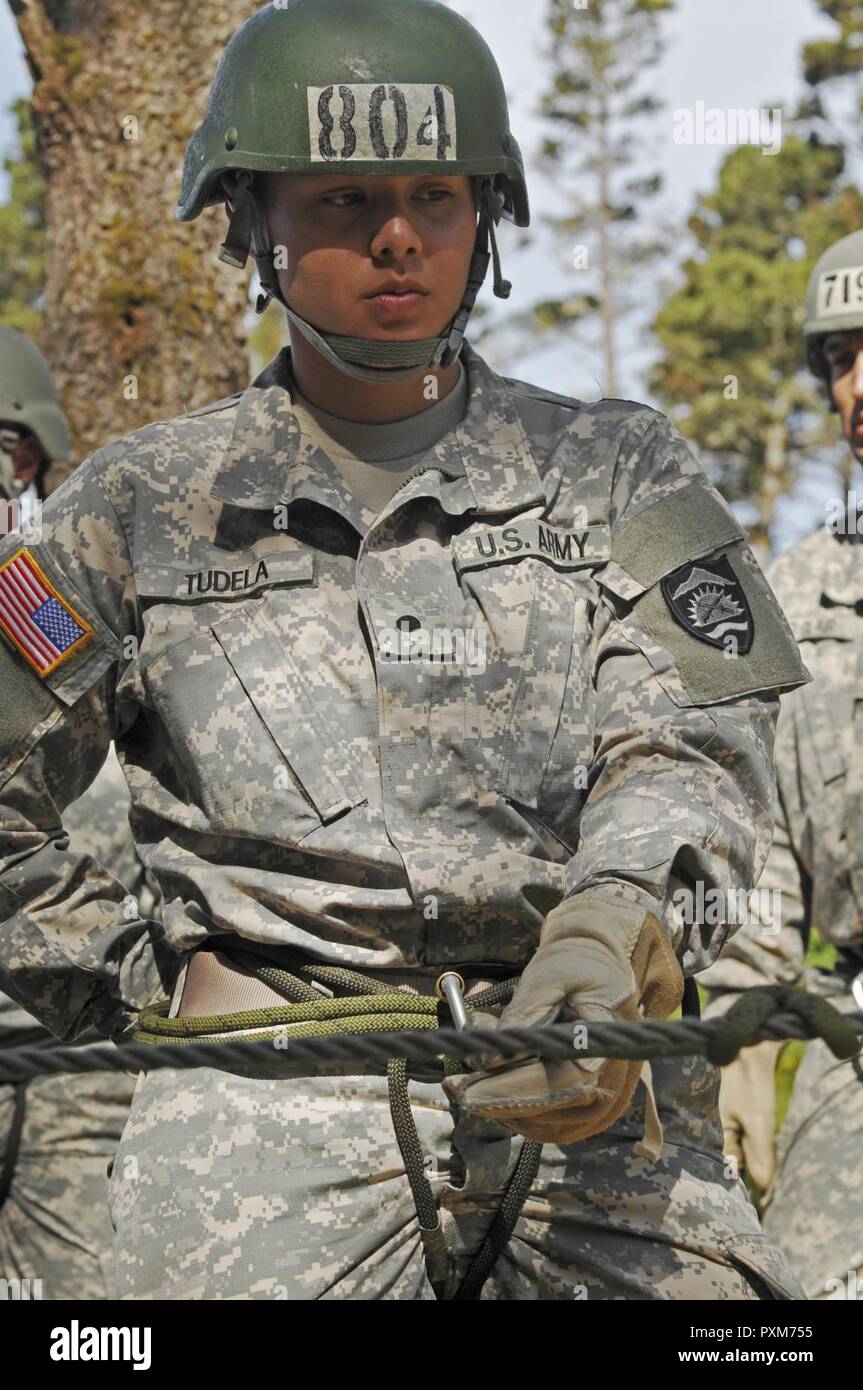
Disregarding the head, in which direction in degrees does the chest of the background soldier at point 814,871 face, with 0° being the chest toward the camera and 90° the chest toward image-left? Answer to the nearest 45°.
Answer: approximately 0°

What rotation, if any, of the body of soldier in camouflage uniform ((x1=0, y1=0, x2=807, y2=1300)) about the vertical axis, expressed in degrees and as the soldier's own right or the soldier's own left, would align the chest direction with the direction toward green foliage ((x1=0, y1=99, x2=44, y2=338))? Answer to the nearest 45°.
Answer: approximately 180°

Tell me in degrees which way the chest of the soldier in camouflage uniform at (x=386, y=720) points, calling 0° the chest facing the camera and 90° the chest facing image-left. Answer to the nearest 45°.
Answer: approximately 0°

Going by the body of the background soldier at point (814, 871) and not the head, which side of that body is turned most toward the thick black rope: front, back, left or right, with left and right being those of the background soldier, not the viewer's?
front

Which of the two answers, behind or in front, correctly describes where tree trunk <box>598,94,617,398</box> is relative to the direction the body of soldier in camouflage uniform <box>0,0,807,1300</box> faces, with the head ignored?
behind

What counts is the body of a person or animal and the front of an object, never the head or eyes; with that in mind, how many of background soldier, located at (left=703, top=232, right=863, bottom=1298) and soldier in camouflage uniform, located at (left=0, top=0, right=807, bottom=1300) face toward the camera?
2

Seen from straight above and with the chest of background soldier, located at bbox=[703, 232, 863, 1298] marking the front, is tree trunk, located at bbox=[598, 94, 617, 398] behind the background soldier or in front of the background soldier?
behind

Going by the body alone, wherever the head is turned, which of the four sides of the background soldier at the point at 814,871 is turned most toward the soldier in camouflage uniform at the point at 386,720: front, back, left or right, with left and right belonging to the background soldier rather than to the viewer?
front

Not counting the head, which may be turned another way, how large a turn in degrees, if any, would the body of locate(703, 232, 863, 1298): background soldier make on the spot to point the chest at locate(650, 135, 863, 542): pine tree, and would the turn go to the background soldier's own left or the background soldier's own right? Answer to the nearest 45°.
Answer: approximately 180°
